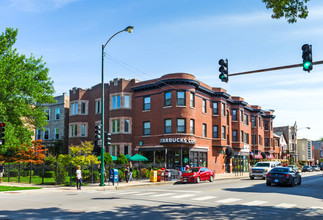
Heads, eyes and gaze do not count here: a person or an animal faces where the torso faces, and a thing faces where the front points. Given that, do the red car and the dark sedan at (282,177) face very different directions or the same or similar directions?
very different directions

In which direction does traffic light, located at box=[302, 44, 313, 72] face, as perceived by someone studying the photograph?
facing the viewer

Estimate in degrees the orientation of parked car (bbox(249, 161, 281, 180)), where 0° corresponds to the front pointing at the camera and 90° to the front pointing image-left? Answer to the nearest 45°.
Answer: approximately 45°

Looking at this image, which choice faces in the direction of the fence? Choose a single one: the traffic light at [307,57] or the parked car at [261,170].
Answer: the parked car

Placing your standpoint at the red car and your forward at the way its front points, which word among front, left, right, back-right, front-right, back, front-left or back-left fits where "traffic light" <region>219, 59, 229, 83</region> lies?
front-left

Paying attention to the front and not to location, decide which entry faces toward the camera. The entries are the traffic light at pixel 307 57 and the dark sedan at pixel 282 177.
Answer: the traffic light

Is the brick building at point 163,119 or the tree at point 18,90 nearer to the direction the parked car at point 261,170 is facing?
the tree

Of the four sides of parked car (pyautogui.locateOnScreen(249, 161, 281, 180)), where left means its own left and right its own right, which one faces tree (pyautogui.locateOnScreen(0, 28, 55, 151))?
front

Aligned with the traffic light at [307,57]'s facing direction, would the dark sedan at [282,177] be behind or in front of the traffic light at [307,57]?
behind

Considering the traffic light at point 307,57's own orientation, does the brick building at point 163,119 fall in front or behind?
behind
